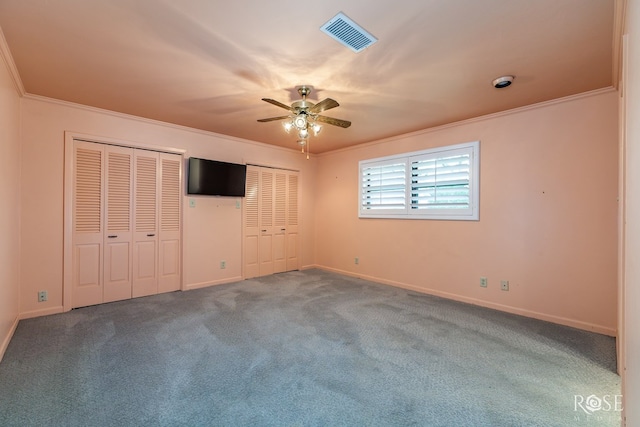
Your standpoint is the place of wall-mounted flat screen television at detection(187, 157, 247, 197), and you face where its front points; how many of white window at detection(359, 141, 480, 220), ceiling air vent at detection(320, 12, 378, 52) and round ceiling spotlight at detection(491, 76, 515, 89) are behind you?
0

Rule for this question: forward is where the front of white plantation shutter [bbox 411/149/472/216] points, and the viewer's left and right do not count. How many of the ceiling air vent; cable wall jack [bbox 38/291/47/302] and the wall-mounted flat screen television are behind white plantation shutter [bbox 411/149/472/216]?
0

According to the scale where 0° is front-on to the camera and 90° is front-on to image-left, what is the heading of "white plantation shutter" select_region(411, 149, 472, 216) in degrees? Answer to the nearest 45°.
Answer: approximately 45°

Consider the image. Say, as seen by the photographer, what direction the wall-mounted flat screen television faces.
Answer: facing the viewer and to the right of the viewer

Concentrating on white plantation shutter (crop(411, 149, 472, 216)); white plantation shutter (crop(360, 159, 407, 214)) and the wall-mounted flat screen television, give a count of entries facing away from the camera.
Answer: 0

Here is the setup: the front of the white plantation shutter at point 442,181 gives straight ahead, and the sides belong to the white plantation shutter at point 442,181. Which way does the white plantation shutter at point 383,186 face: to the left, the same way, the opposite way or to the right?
the same way

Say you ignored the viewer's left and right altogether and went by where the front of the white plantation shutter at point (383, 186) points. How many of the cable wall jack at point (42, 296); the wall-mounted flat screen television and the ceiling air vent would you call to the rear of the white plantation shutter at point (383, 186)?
0

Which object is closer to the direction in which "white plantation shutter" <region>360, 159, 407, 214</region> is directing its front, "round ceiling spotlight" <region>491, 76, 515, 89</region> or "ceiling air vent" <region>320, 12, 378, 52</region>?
the ceiling air vent

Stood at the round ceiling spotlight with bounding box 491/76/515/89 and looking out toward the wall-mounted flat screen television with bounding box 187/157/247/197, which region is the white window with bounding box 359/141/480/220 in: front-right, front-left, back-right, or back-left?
front-right

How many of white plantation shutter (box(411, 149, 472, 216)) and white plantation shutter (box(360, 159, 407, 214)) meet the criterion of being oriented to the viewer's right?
0

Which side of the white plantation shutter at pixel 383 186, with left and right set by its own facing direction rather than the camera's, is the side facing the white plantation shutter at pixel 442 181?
left

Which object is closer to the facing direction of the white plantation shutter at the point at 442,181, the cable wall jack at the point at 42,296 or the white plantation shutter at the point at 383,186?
the cable wall jack

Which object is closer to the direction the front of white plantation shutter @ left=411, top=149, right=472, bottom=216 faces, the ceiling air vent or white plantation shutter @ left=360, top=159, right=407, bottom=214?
the ceiling air vent

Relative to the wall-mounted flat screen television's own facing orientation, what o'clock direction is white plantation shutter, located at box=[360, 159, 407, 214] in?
The white plantation shutter is roughly at 11 o'clock from the wall-mounted flat screen television.

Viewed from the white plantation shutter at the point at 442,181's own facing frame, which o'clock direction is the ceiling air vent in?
The ceiling air vent is roughly at 11 o'clock from the white plantation shutter.

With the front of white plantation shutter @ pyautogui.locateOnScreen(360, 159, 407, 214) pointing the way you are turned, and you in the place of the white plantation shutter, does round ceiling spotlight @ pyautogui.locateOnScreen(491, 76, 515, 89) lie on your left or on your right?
on your left

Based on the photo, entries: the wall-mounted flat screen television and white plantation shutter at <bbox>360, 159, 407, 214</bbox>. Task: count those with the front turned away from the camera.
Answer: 0

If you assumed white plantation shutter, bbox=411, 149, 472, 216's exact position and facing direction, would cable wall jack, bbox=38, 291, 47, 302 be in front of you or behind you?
in front

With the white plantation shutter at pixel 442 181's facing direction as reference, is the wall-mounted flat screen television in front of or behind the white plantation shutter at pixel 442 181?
in front

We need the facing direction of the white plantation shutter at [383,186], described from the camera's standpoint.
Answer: facing the viewer and to the left of the viewer

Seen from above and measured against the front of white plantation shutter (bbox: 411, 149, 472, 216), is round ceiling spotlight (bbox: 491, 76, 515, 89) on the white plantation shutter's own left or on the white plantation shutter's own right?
on the white plantation shutter's own left
